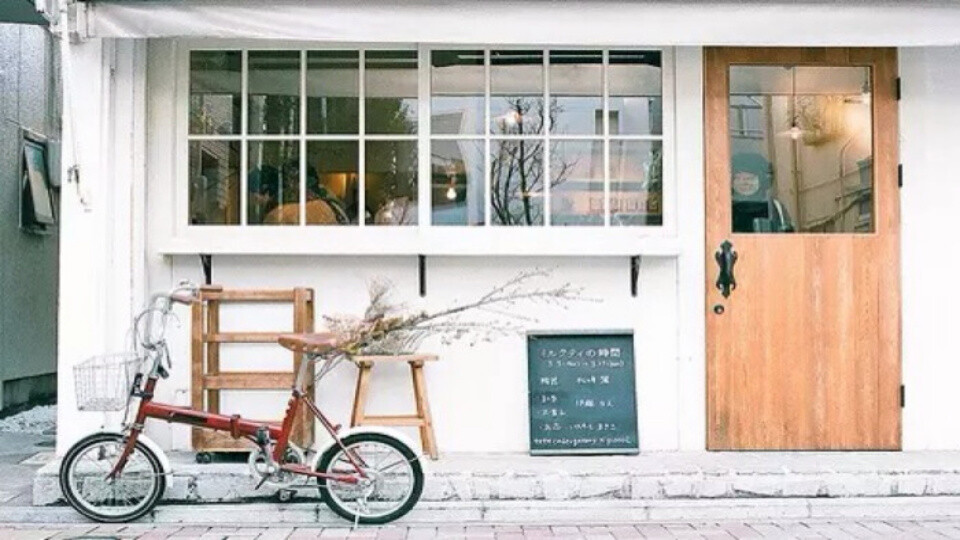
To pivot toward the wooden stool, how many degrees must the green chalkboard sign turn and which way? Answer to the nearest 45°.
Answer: approximately 90° to its right

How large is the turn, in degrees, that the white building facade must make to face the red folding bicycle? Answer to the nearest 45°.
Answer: approximately 45° to its right

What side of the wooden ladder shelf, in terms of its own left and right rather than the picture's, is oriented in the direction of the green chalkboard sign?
left

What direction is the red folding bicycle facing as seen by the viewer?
to the viewer's left

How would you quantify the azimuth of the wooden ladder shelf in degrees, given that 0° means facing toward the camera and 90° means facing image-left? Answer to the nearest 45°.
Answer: approximately 0°

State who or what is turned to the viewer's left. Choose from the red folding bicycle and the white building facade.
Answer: the red folding bicycle

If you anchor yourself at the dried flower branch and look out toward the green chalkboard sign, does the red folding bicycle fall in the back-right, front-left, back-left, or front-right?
back-right

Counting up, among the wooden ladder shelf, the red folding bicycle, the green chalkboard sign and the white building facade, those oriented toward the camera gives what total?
3

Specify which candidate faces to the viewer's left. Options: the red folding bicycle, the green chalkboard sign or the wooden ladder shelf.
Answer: the red folding bicycle

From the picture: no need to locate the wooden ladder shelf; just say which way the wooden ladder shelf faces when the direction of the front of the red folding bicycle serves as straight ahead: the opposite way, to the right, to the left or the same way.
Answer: to the left

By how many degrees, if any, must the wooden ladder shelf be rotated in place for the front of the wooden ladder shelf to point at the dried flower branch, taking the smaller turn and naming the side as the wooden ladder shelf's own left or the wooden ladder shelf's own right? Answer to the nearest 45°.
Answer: approximately 90° to the wooden ladder shelf's own left
